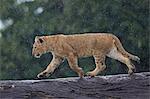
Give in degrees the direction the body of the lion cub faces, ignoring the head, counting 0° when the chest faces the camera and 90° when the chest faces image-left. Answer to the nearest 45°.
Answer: approximately 90°
